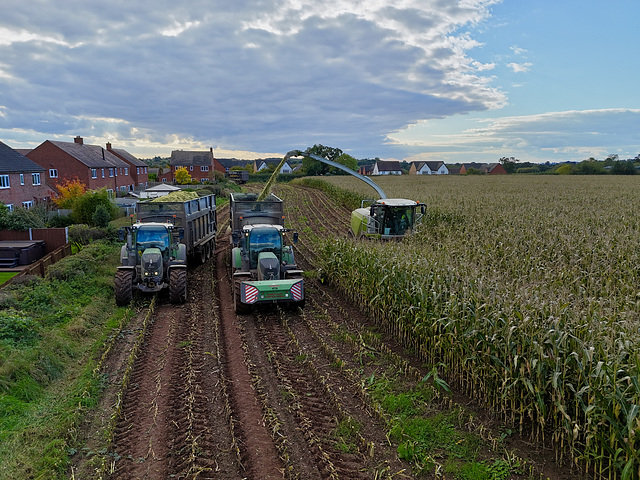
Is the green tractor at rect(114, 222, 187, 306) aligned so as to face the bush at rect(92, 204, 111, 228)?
no

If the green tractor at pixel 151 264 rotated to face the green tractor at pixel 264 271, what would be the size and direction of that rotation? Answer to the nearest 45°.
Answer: approximately 45° to its left

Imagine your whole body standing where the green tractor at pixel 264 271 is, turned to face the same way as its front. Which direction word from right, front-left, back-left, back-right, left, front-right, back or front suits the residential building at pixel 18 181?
back-right

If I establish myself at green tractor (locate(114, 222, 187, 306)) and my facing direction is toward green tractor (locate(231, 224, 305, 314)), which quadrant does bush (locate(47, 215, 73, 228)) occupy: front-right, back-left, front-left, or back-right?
back-left

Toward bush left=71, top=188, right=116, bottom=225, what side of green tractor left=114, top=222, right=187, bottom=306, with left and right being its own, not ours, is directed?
back

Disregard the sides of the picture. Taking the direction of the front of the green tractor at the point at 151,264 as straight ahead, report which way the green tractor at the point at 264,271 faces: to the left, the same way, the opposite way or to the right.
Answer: the same way

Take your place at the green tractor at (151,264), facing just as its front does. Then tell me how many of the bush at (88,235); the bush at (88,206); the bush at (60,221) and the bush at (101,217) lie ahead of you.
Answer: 0

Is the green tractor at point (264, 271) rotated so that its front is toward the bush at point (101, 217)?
no

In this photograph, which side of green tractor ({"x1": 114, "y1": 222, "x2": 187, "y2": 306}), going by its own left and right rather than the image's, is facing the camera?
front

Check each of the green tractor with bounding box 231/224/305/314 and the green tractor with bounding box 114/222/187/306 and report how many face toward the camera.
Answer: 2

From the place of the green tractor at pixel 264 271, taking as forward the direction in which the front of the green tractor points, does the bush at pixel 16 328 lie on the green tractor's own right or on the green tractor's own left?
on the green tractor's own right

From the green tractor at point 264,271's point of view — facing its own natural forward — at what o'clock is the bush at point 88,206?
The bush is roughly at 5 o'clock from the green tractor.

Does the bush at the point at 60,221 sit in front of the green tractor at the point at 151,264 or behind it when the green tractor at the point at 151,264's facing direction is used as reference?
behind

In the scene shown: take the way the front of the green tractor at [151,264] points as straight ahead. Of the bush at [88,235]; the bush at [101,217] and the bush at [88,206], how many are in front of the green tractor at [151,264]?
0

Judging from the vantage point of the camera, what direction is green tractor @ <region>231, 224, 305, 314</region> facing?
facing the viewer

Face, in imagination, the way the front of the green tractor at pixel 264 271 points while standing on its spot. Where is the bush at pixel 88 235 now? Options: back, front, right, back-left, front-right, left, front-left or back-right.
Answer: back-right
